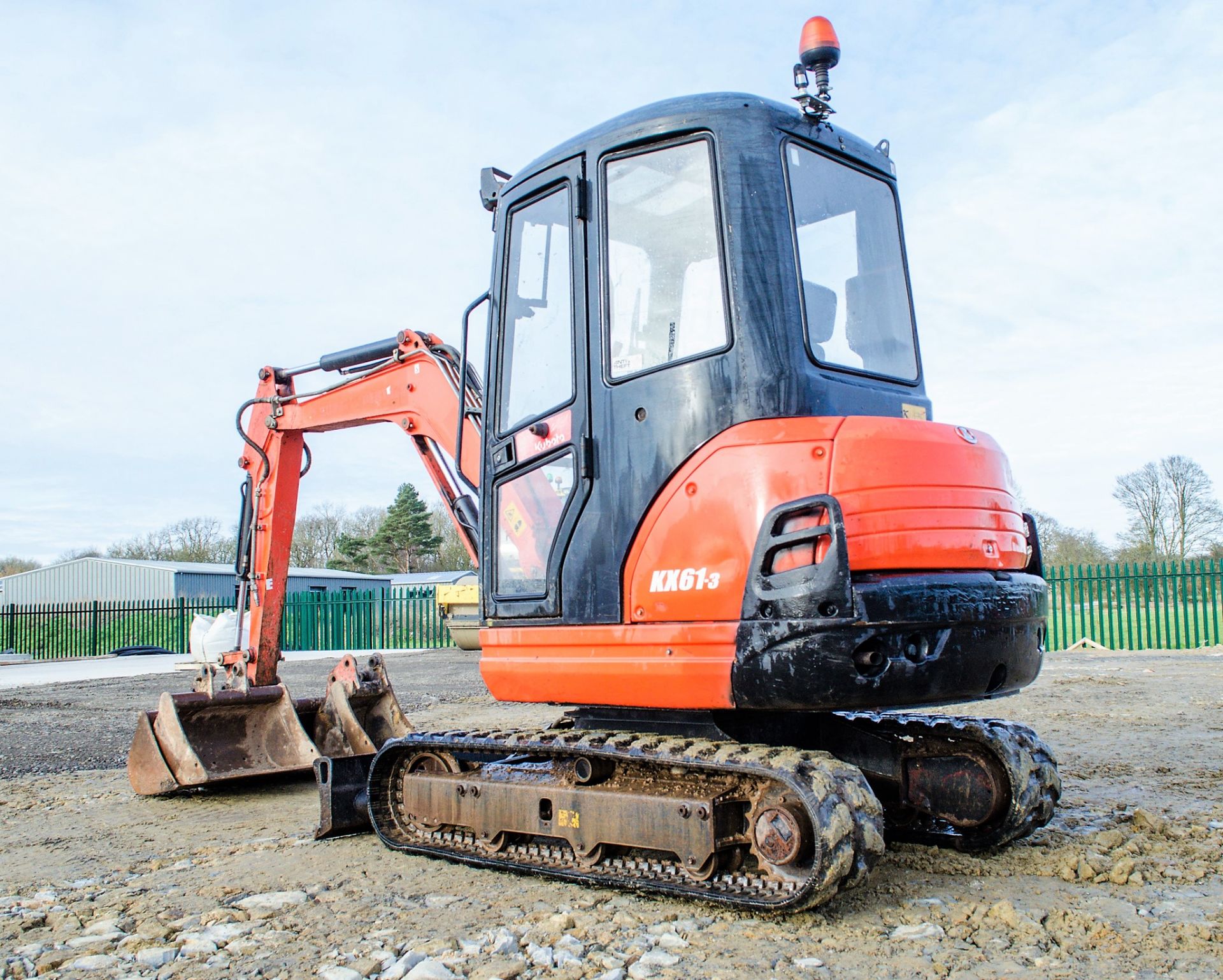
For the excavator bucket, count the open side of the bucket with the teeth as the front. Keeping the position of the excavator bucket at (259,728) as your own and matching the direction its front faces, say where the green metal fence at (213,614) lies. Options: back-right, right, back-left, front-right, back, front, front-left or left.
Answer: back-left

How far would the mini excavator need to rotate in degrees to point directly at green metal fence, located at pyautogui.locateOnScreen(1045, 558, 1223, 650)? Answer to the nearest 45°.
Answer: approximately 90° to its right

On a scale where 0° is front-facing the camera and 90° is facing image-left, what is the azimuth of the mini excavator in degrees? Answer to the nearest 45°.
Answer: approximately 135°

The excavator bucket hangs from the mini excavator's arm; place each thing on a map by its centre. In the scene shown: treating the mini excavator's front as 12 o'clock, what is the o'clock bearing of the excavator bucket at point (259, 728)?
The excavator bucket is roughly at 12 o'clock from the mini excavator.

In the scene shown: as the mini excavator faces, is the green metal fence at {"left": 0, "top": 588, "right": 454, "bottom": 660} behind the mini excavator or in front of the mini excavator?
in front

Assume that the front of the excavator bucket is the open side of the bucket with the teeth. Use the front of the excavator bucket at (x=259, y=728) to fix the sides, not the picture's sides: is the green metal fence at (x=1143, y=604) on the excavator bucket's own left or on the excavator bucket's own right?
on the excavator bucket's own left

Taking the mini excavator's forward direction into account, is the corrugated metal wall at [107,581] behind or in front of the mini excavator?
in front
